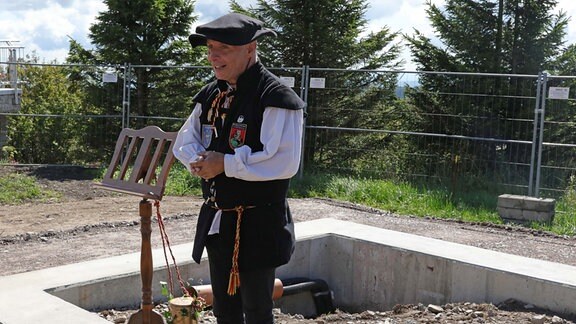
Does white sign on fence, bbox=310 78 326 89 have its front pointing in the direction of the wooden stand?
yes

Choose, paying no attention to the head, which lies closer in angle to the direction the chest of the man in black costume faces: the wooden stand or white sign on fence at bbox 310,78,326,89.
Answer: the wooden stand

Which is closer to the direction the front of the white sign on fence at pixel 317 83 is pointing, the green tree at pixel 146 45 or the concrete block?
the concrete block

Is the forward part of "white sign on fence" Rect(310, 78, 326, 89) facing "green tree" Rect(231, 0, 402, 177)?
no

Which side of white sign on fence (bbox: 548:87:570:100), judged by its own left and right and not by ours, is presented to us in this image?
front

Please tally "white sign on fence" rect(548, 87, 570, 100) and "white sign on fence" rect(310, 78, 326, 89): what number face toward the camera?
2

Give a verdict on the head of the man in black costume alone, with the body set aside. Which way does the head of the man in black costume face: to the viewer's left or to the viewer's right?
to the viewer's left

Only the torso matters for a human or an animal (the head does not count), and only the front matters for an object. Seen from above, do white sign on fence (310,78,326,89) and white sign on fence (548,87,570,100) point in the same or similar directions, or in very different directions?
same or similar directions

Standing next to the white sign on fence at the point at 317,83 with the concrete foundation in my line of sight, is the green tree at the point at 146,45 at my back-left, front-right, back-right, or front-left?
back-right

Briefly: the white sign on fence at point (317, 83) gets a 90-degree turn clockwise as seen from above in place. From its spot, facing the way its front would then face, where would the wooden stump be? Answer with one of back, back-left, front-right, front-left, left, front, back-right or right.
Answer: left

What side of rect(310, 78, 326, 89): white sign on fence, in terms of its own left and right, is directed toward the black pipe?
front

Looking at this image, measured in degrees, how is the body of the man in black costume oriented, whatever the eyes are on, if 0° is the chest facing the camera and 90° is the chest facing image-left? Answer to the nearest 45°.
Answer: approximately 45°

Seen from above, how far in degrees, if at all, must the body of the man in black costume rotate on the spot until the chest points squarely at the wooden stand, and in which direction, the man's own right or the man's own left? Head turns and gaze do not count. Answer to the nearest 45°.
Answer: approximately 90° to the man's own right

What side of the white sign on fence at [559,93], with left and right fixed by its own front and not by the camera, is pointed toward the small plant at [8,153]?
right

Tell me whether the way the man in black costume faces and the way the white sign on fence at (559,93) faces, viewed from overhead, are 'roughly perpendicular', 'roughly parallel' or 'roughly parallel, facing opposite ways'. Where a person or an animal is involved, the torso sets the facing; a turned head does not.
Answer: roughly parallel
